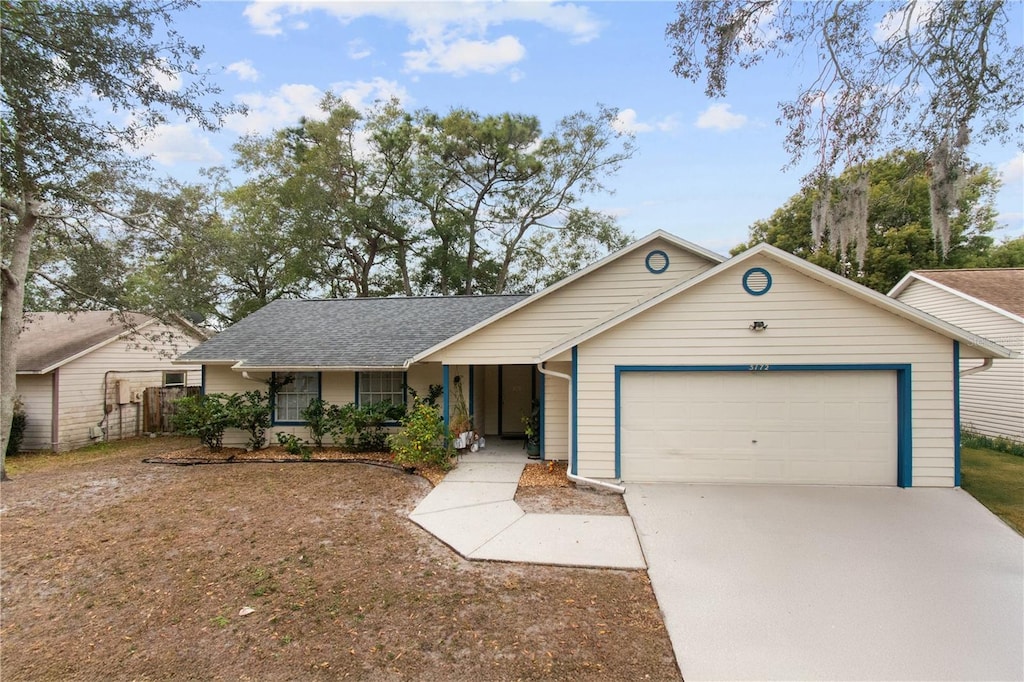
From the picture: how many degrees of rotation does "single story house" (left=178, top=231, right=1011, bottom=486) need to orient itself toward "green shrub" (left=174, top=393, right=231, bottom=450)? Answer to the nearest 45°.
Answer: approximately 90° to its right

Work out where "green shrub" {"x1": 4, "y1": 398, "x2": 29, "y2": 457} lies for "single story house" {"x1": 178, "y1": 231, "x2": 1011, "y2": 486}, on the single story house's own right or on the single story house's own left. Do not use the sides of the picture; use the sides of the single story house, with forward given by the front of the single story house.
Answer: on the single story house's own right

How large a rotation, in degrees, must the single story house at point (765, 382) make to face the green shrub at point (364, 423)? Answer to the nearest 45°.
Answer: approximately 90° to its right

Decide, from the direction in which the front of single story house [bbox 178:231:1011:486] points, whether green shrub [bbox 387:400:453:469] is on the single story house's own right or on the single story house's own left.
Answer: on the single story house's own right

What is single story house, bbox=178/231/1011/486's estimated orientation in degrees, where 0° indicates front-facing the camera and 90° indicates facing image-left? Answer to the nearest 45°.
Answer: approximately 0°

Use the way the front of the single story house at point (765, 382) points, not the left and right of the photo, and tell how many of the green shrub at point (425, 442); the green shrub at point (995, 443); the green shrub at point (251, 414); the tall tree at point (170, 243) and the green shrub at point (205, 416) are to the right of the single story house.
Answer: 4

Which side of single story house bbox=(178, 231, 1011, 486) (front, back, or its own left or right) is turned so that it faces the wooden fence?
right

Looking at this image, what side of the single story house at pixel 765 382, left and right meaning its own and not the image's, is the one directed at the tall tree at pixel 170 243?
right

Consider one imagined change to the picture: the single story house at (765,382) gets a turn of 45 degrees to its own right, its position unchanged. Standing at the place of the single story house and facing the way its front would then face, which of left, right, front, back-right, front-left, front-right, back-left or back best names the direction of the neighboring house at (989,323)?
back

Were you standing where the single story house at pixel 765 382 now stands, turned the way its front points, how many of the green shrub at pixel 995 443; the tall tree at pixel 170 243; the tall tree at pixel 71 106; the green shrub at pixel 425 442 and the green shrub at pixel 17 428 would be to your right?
4

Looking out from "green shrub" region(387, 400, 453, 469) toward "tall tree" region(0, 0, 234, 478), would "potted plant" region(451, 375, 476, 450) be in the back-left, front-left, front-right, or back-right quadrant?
back-right
